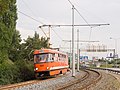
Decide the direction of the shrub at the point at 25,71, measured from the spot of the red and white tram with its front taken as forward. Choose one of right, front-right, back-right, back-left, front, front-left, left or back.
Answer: right

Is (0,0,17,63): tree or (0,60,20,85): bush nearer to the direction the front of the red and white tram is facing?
the bush

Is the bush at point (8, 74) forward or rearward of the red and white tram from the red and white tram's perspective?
forward

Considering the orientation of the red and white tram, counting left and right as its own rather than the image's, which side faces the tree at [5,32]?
right
